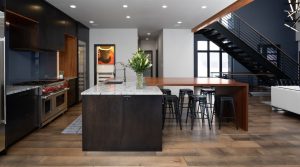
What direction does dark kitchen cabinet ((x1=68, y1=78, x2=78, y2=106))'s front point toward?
to the viewer's right

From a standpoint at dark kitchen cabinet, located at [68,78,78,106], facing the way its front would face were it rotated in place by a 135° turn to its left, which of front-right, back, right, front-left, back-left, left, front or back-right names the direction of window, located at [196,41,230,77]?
right

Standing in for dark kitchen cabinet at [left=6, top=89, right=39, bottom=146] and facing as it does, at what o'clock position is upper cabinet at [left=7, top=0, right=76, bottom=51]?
The upper cabinet is roughly at 8 o'clock from the dark kitchen cabinet.

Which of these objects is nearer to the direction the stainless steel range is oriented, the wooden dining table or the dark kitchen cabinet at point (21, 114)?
the wooden dining table

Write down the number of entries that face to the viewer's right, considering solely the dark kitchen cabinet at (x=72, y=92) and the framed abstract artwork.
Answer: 1

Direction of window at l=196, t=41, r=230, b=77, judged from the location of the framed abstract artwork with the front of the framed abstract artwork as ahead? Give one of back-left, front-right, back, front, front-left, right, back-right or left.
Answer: back-left

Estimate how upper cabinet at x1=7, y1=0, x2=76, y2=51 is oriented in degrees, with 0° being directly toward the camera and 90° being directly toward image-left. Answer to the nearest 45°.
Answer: approximately 315°

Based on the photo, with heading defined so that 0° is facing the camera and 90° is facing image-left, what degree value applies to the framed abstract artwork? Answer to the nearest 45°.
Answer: approximately 0°

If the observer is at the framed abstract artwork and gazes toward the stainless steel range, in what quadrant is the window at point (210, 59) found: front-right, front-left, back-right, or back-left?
back-left

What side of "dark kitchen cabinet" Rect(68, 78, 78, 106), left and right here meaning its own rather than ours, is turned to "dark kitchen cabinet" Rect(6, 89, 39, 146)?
right

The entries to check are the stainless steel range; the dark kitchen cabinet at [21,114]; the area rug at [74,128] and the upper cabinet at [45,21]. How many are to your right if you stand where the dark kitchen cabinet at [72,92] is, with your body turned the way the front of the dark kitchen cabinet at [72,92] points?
4

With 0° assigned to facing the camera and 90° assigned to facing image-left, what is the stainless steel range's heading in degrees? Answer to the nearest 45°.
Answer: approximately 315°
